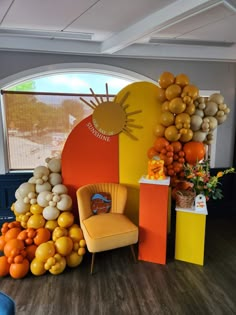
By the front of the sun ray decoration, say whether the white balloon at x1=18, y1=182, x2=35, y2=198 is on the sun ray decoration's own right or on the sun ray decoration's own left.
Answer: on the sun ray decoration's own right

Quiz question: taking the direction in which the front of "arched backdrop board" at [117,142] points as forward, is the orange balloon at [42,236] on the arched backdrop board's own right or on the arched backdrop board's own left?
on the arched backdrop board's own right

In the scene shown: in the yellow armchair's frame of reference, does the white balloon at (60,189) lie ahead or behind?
behind

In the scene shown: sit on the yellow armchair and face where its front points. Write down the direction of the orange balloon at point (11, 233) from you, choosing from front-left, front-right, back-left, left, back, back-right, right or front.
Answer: back-right

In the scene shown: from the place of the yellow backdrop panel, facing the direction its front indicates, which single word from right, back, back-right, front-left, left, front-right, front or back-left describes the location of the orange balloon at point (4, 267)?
front-right

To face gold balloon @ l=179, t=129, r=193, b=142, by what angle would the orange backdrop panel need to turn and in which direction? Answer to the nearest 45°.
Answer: approximately 90° to its left

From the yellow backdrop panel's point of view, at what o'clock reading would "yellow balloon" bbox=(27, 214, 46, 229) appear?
The yellow balloon is roughly at 2 o'clock from the yellow backdrop panel.

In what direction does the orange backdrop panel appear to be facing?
toward the camera

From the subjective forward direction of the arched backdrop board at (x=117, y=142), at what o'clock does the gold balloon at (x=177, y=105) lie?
The gold balloon is roughly at 10 o'clock from the arched backdrop board.

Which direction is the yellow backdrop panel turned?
toward the camera
